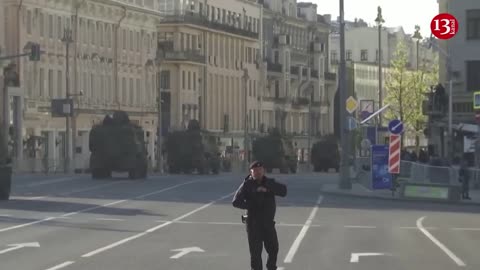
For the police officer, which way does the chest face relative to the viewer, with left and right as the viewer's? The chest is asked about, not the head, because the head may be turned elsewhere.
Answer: facing the viewer
